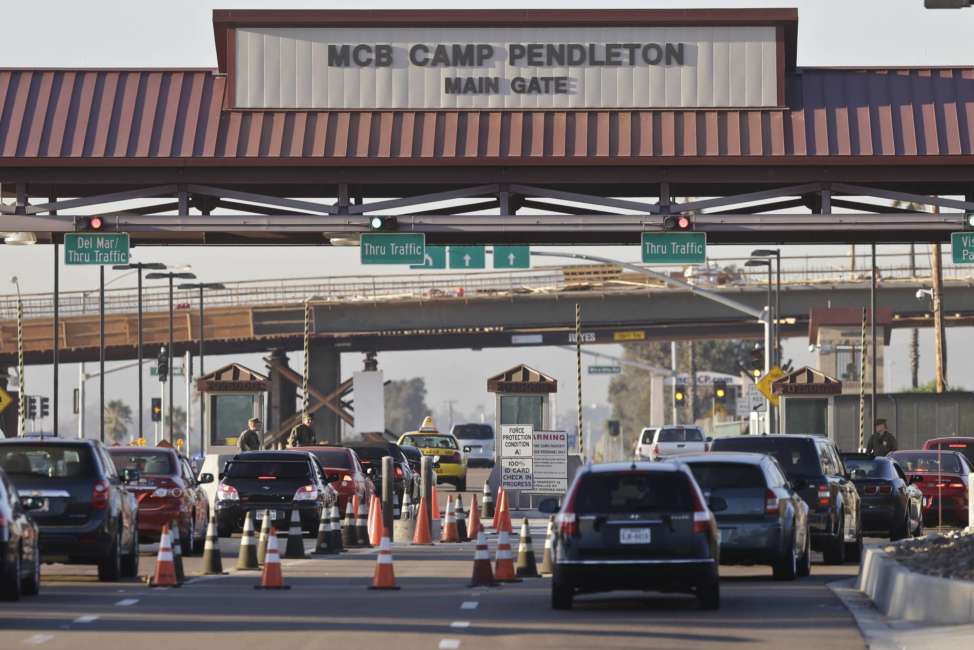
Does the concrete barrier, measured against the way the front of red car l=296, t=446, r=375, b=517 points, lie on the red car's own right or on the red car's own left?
on the red car's own right

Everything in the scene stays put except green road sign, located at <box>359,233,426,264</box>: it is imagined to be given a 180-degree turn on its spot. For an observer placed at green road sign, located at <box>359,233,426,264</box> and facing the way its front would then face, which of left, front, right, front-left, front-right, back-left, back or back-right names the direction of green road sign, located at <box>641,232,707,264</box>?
right

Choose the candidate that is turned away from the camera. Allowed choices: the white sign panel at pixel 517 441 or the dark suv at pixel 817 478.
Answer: the dark suv

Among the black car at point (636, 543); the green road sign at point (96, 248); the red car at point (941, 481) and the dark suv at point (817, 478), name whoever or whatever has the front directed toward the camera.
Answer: the green road sign

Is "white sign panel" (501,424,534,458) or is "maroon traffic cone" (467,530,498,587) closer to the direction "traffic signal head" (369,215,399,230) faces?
the maroon traffic cone

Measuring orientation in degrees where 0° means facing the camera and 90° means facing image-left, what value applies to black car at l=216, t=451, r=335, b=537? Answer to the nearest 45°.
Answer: approximately 180°

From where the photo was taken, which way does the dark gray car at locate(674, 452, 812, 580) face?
away from the camera

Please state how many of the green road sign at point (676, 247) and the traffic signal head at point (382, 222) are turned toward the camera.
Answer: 2

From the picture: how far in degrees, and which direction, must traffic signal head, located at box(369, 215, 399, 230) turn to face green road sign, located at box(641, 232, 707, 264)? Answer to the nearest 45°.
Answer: approximately 90° to its left

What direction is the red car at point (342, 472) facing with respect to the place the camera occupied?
facing away from the viewer and to the right of the viewer
